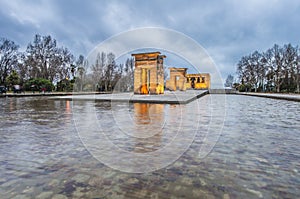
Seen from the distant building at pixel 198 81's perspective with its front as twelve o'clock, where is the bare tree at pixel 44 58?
The bare tree is roughly at 2 o'clock from the distant building.

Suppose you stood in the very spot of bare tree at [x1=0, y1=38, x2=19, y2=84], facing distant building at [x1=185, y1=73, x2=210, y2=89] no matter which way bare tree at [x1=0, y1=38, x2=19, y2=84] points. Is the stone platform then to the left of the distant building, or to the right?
right

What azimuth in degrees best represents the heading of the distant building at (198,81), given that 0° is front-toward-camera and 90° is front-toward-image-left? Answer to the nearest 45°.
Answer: approximately 0°

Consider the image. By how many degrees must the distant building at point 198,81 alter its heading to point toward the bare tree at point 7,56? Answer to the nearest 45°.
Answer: approximately 45° to its right

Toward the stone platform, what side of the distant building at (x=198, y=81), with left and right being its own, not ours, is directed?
front

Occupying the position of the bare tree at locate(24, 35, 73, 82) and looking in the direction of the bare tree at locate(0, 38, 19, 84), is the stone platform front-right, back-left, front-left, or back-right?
back-left

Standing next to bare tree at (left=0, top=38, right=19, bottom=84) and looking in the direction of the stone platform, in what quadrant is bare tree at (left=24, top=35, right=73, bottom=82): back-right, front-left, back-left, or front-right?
front-left
